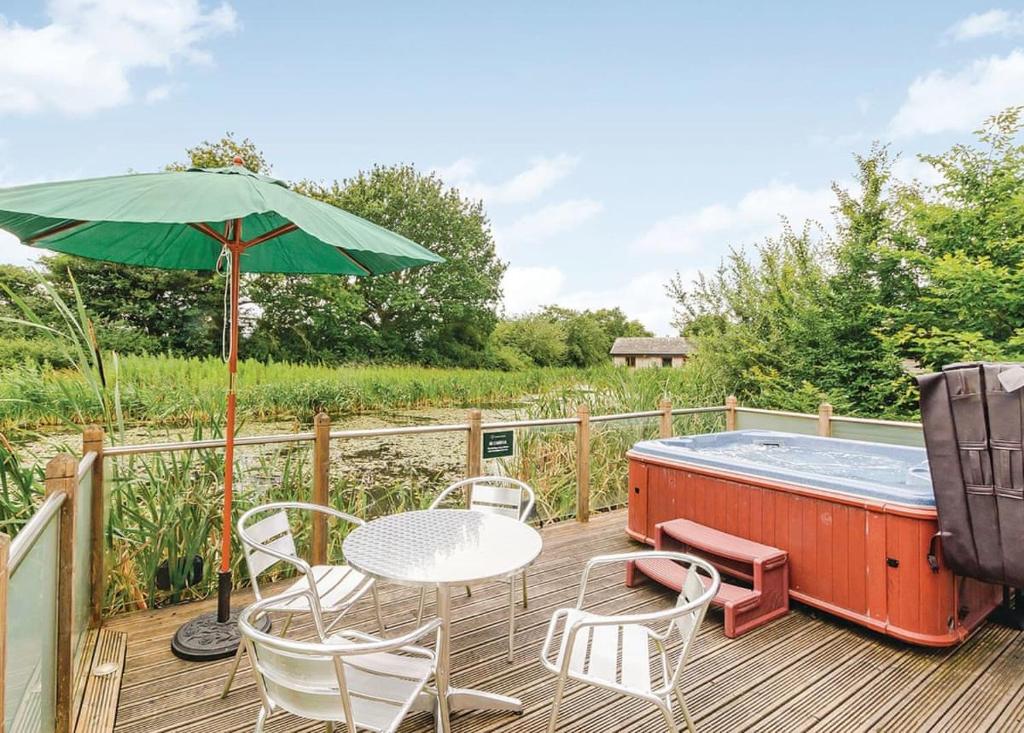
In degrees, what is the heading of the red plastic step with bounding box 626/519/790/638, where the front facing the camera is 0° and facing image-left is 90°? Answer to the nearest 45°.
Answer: approximately 45°

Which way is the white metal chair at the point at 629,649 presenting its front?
to the viewer's left

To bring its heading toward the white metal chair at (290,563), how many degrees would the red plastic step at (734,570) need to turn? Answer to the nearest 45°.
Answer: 0° — it already faces it

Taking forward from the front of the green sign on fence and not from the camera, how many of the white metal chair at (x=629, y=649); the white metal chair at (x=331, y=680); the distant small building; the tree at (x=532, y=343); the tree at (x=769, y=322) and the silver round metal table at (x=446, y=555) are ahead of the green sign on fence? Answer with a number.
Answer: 3

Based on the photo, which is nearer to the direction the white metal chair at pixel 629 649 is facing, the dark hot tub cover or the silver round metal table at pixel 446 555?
the silver round metal table

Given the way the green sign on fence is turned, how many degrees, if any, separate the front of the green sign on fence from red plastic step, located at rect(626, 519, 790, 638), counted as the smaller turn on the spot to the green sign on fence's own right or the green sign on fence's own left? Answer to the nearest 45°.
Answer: approximately 45° to the green sign on fence's own left

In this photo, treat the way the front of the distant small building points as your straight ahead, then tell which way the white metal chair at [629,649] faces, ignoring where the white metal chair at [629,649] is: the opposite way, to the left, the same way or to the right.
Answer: to the right

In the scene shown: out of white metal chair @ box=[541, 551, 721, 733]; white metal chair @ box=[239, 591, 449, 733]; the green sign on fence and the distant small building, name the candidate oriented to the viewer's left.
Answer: white metal chair @ box=[541, 551, 721, 733]

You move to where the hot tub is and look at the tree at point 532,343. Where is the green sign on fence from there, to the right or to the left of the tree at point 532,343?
left

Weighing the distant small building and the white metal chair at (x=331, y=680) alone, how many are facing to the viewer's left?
0

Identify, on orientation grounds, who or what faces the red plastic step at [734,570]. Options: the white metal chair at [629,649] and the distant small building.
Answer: the distant small building

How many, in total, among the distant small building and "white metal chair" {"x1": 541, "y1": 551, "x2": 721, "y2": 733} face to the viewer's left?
1

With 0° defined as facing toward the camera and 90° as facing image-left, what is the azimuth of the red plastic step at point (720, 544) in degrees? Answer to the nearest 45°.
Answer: approximately 45°

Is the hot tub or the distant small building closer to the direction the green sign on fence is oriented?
the hot tub
